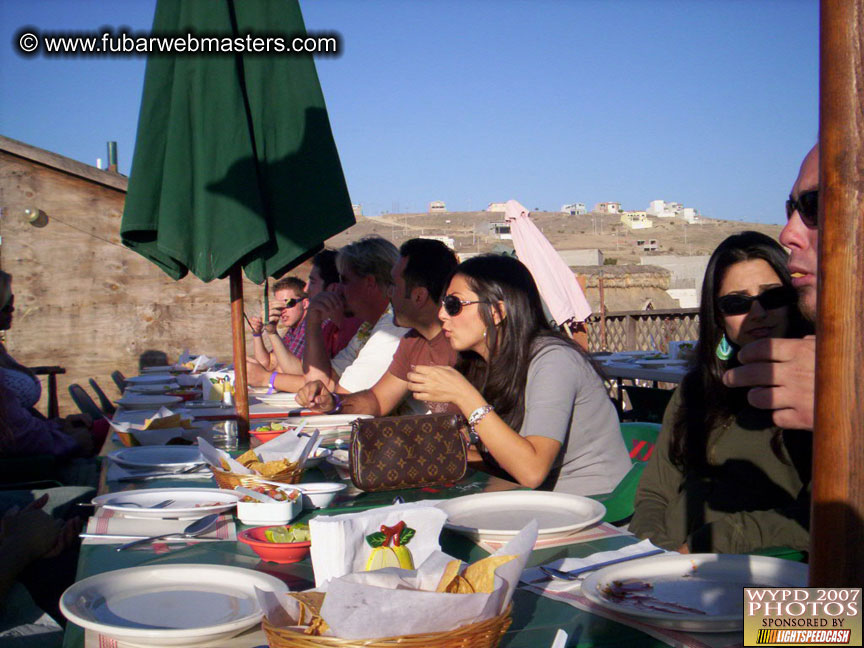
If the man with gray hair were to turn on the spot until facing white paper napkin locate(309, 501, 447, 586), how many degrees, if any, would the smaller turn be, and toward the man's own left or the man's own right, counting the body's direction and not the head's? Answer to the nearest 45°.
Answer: approximately 90° to the man's own left

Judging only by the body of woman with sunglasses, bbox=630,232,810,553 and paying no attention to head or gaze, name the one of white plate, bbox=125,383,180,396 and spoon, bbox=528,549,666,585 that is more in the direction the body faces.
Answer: the spoon

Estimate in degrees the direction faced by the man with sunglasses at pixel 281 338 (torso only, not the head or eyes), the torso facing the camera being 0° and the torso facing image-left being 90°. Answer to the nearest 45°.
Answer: approximately 45°

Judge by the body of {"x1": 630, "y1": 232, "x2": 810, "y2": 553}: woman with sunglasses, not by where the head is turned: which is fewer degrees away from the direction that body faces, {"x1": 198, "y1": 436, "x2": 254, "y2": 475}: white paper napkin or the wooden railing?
the white paper napkin

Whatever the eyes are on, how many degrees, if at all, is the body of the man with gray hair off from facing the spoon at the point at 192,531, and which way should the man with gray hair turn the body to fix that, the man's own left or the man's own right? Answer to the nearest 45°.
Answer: approximately 90° to the man's own left

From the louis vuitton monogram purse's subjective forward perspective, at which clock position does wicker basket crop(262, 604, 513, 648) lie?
The wicker basket is roughly at 12 o'clock from the louis vuitton monogram purse.

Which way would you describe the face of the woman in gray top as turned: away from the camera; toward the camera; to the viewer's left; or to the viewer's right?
to the viewer's left

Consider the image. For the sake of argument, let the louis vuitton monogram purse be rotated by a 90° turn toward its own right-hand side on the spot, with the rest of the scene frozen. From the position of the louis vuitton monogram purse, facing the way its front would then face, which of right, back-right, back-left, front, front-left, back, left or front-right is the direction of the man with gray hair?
right

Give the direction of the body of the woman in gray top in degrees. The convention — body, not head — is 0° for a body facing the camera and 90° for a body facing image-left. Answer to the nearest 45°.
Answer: approximately 90°
